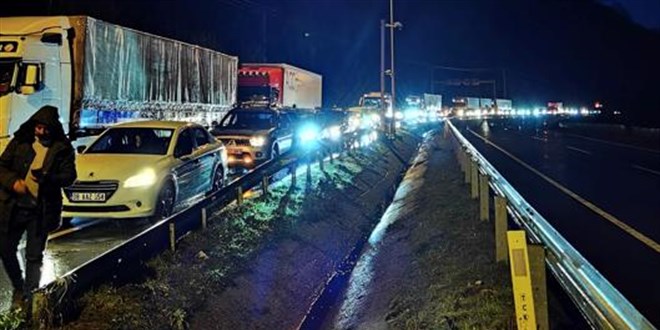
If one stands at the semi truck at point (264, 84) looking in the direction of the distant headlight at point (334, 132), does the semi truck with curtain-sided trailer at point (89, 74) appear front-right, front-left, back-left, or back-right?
front-right

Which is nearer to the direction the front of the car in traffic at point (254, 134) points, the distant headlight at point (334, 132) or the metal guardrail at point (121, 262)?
the metal guardrail

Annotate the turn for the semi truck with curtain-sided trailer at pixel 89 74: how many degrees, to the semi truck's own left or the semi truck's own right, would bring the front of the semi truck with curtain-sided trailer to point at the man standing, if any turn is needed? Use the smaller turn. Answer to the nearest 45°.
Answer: approximately 45° to the semi truck's own left

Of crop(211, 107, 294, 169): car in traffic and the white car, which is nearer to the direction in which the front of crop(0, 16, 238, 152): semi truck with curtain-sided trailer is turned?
the white car

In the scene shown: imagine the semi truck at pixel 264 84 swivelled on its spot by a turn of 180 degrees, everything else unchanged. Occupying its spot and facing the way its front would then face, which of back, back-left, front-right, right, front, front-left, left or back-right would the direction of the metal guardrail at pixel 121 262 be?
back-right

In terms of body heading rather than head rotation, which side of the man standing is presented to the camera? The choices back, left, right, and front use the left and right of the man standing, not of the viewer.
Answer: front

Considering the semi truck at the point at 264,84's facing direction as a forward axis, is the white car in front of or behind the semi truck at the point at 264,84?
in front

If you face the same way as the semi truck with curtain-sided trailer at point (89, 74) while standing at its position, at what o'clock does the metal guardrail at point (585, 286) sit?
The metal guardrail is roughly at 10 o'clock from the semi truck with curtain-sided trailer.

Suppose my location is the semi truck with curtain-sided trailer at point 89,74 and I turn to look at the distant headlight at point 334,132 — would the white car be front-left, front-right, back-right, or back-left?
back-right

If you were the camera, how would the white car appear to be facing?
facing the viewer and to the left of the viewer

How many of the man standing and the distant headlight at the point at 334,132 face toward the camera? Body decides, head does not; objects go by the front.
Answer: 2

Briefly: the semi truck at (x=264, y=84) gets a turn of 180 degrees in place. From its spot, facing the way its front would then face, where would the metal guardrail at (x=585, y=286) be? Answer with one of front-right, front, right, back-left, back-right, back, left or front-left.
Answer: back-right
